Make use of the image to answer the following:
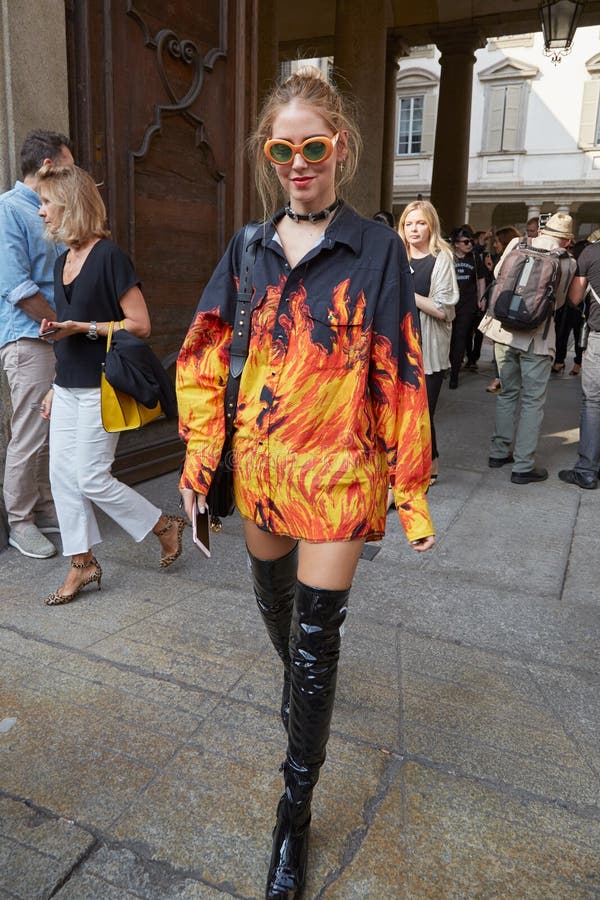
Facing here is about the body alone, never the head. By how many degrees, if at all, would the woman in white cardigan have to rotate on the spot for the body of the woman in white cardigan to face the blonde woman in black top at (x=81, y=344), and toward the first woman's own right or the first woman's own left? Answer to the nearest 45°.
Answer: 0° — they already face them

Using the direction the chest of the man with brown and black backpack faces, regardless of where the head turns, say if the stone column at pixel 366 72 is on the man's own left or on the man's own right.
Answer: on the man's own left

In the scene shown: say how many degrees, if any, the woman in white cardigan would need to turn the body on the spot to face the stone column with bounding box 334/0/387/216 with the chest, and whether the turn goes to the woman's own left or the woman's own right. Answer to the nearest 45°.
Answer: approximately 135° to the woman's own right

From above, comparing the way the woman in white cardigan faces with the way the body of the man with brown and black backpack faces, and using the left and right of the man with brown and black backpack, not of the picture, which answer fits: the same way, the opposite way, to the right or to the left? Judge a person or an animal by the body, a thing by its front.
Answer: the opposite way

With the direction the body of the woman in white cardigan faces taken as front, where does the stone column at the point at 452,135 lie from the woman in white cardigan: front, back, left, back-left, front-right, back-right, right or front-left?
back-right

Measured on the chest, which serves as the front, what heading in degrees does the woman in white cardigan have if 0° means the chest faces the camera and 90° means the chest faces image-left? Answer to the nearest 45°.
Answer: approximately 45°

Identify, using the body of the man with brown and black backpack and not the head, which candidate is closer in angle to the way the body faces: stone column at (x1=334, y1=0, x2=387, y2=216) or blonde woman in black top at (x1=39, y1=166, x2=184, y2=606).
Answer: the stone column

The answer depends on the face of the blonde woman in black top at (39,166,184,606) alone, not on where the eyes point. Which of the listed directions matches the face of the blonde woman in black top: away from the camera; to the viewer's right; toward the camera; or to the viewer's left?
to the viewer's left

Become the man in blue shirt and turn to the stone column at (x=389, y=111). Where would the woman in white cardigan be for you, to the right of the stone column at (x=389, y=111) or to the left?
right
